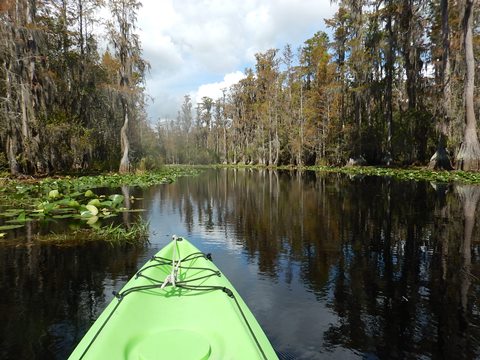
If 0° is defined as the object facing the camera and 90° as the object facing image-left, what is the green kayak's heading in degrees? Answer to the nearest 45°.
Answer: approximately 180°

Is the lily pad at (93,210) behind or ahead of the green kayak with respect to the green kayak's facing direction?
ahead
